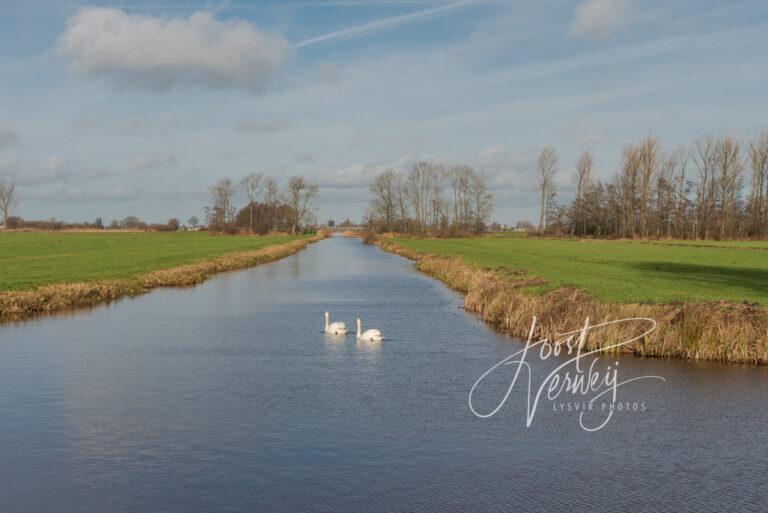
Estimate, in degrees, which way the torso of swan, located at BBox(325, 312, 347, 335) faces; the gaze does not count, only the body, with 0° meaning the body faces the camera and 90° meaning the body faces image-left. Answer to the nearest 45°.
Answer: approximately 90°
